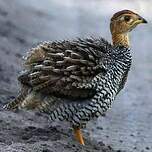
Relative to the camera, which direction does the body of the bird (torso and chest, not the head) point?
to the viewer's right
